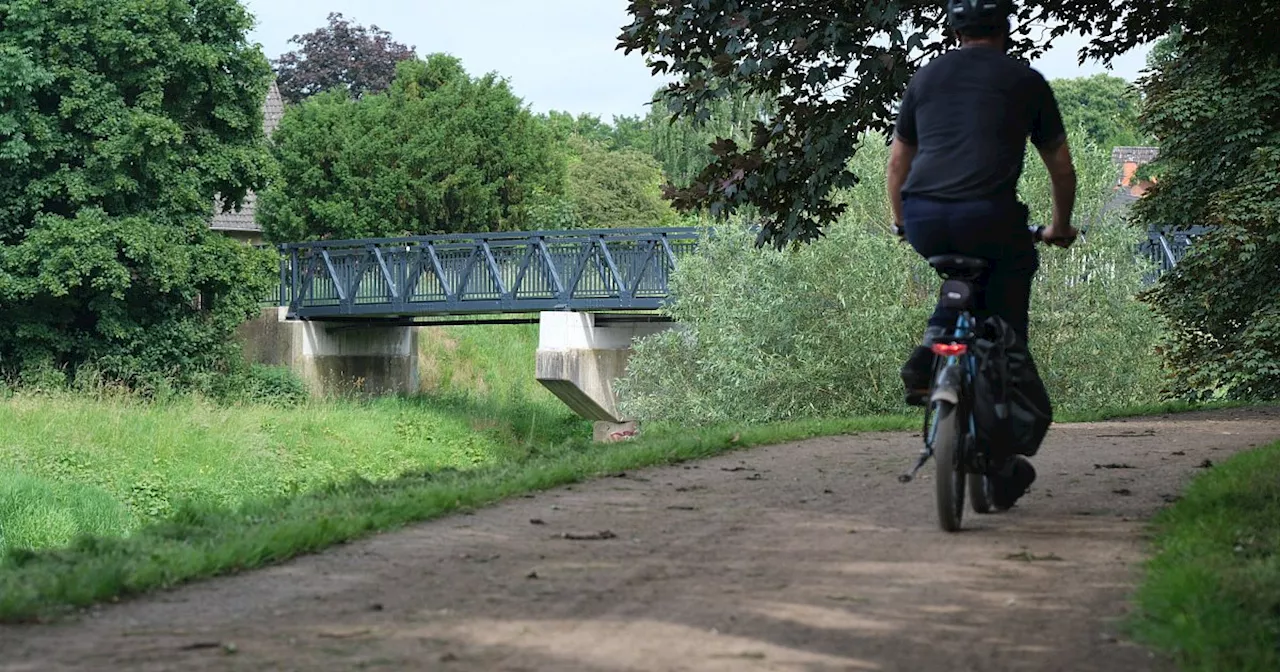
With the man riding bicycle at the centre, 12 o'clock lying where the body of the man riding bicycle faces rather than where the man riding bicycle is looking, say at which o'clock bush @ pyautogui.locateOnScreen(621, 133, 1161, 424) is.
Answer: The bush is roughly at 12 o'clock from the man riding bicycle.

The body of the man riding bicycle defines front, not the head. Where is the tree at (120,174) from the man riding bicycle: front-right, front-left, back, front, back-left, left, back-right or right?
front-left

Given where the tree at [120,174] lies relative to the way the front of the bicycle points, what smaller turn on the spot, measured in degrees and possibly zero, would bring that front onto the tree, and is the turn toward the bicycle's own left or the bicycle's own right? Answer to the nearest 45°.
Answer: approximately 45° to the bicycle's own left

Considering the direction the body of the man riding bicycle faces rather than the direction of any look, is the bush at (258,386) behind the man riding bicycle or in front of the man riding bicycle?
in front

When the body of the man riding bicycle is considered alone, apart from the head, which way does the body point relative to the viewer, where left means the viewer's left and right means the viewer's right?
facing away from the viewer

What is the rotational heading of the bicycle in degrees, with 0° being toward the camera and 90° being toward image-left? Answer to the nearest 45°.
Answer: approximately 180°

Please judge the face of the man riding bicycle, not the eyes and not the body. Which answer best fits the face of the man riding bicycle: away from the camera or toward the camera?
away from the camera

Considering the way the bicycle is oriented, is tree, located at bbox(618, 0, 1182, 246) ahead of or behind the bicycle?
ahead
